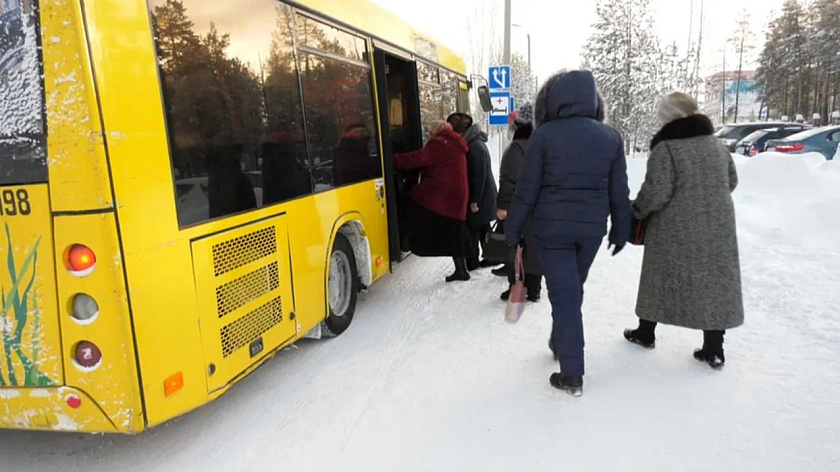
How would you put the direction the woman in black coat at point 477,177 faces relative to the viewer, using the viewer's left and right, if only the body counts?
facing to the left of the viewer

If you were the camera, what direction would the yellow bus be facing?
facing away from the viewer and to the right of the viewer

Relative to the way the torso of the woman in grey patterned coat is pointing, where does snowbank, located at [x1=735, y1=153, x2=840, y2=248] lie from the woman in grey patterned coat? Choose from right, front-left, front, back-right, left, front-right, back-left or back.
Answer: front-right

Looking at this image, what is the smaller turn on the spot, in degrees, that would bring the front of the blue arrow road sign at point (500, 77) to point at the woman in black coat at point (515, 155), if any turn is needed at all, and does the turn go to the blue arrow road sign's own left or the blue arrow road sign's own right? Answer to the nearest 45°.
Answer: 0° — it already faces them

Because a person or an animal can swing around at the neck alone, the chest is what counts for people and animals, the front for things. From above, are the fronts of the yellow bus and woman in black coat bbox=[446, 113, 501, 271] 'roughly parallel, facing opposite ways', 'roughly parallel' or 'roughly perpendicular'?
roughly perpendicular

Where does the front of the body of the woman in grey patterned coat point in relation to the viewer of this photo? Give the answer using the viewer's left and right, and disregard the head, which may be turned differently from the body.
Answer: facing away from the viewer and to the left of the viewer

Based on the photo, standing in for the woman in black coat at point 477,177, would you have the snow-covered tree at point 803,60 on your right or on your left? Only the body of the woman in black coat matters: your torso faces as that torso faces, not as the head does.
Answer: on your right

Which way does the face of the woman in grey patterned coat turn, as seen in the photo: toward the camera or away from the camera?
away from the camera
